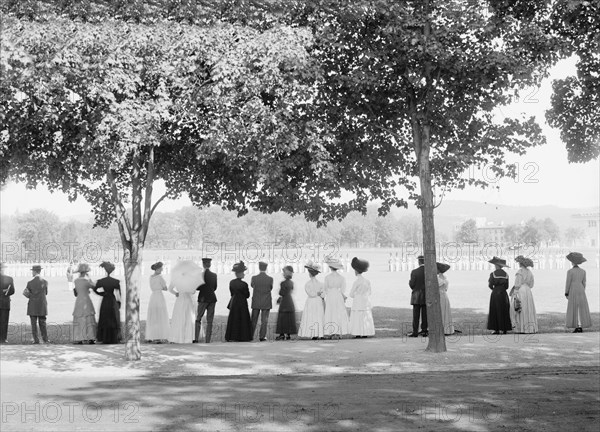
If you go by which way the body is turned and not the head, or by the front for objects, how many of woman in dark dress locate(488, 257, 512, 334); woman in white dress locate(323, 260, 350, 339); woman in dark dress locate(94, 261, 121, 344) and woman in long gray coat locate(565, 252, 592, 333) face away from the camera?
4

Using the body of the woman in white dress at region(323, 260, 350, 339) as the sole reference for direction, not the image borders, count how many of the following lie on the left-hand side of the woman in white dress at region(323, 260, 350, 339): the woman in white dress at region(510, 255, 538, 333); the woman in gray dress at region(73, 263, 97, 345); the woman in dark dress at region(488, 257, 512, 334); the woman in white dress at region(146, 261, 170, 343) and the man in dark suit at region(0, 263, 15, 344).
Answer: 3

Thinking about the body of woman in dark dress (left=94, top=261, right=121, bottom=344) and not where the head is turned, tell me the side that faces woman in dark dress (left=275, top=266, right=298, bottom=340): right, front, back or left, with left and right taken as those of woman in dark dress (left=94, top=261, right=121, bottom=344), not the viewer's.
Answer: right

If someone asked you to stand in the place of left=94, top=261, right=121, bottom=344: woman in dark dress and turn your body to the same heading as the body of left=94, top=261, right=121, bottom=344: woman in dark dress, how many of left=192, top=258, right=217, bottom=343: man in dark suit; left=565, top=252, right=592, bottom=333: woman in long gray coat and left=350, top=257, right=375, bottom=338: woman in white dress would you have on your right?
3

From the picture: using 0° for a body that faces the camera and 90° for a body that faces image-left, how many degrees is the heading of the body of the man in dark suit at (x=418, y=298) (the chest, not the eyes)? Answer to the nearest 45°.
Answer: approximately 135°

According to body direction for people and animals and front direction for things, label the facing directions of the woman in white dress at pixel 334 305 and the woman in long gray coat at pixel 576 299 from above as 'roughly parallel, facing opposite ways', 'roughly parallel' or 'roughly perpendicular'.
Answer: roughly parallel

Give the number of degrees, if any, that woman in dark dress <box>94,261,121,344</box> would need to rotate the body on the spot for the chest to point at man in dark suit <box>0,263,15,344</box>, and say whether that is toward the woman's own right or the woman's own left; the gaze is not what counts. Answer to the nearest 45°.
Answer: approximately 45° to the woman's own left

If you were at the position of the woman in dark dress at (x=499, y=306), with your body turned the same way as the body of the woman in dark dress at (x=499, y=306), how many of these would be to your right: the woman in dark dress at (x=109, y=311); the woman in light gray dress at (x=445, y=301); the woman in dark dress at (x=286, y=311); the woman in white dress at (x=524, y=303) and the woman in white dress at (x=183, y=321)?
1

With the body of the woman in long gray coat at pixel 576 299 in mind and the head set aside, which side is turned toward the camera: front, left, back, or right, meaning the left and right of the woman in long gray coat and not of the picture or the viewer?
back

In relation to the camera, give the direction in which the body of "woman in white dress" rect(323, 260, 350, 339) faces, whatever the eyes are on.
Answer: away from the camera

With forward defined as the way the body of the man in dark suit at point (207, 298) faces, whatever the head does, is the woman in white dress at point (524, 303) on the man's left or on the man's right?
on the man's right

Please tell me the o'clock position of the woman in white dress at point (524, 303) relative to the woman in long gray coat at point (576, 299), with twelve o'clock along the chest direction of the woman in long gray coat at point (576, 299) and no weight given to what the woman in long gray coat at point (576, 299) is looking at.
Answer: the woman in white dress at point (524, 303) is roughly at 8 o'clock from the woman in long gray coat at point (576, 299).

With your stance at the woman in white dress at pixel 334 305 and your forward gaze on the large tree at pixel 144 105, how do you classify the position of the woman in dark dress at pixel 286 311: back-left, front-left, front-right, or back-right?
front-right

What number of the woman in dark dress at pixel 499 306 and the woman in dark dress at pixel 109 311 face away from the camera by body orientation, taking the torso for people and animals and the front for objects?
2

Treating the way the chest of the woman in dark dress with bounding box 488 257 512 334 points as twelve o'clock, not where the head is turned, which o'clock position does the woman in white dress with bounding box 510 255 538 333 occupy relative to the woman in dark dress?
The woman in white dress is roughly at 3 o'clock from the woman in dark dress.

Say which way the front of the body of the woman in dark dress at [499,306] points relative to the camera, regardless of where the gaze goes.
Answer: away from the camera
